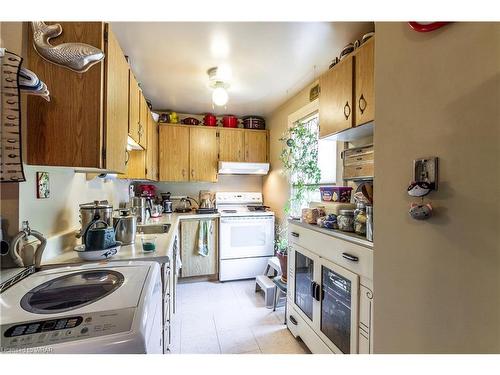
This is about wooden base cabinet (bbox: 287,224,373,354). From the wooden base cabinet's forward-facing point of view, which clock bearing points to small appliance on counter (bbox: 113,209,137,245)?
The small appliance on counter is roughly at 1 o'clock from the wooden base cabinet.

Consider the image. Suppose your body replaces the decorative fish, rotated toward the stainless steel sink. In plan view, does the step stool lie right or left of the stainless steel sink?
right

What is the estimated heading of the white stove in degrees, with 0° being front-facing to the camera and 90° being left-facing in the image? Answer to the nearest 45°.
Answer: approximately 0°

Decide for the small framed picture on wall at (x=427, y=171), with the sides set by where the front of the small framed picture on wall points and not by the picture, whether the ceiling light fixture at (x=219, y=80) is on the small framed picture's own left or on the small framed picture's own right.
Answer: on the small framed picture's own right

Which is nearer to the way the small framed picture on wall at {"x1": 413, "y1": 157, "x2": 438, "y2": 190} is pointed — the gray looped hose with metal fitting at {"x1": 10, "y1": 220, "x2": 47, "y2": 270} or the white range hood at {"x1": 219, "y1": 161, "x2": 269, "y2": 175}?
the gray looped hose with metal fitting

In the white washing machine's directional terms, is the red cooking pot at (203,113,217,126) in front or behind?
behind

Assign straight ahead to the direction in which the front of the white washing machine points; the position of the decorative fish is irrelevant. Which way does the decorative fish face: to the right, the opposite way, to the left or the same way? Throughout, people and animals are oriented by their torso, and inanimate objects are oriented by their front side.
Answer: to the left

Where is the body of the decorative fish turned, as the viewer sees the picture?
to the viewer's right

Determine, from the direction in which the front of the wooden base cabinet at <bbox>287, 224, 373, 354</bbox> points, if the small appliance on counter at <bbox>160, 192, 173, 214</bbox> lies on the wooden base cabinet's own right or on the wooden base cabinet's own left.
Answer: on the wooden base cabinet's own right

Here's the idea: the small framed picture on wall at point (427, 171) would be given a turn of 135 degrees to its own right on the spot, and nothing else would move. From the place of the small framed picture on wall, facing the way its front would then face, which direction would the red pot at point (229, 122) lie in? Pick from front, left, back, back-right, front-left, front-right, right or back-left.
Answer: front

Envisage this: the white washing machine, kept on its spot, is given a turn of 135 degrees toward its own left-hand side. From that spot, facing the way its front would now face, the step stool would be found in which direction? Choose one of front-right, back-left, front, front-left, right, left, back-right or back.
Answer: front
